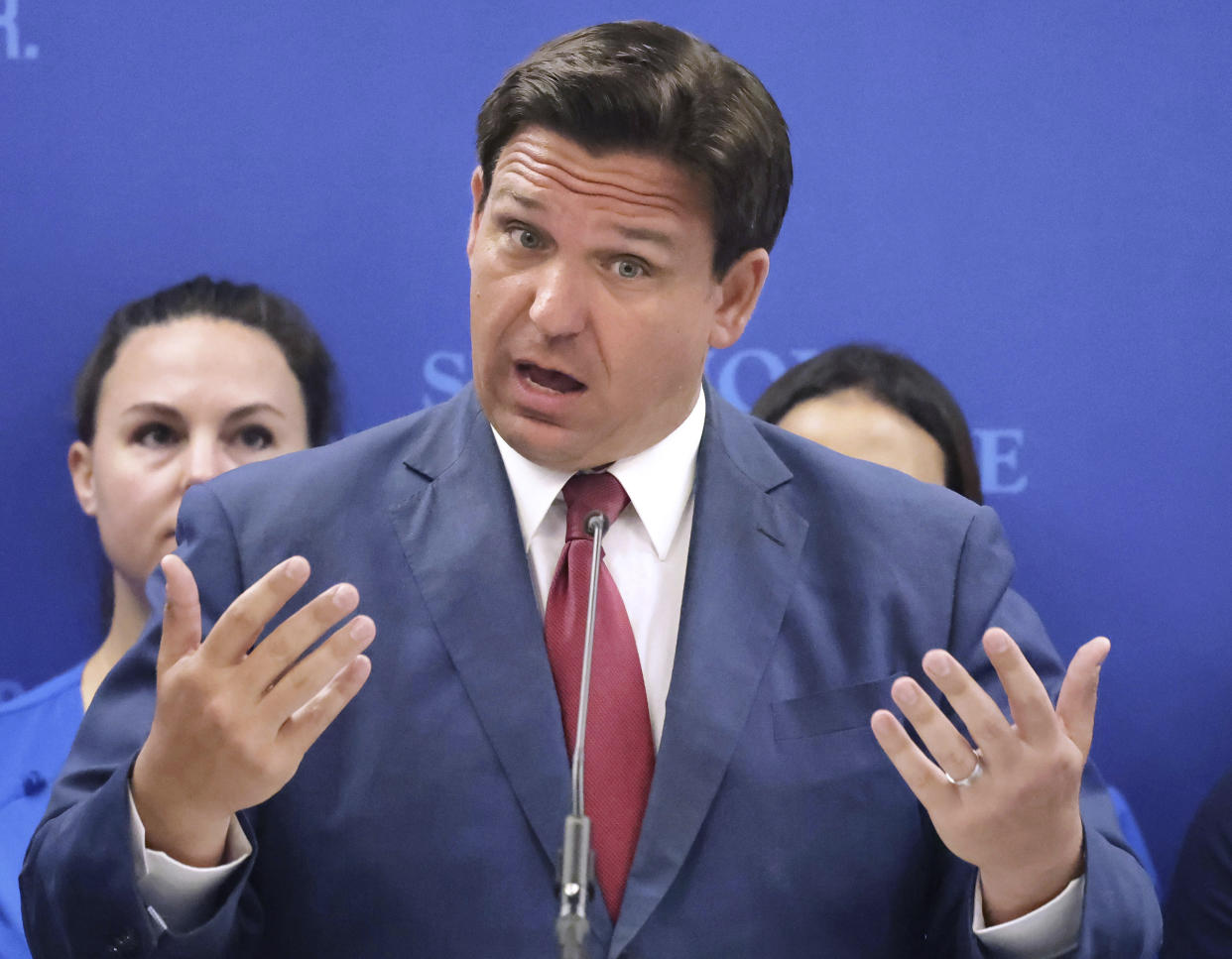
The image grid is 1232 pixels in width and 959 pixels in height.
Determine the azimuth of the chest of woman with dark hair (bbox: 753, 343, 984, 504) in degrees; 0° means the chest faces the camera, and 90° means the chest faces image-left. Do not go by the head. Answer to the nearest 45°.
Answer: approximately 0°

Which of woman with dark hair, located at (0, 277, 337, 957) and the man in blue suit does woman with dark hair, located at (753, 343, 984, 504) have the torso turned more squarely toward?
the man in blue suit

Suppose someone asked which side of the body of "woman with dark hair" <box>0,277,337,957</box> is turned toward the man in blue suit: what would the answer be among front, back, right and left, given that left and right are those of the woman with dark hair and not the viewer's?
front

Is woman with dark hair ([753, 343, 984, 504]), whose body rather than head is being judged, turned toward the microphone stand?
yes

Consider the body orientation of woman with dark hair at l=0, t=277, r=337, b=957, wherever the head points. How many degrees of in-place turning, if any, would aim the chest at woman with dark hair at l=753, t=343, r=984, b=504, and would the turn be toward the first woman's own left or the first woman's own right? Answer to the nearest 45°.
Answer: approximately 90° to the first woman's own left

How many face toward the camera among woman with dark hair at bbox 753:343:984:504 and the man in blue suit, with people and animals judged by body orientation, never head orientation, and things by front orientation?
2
